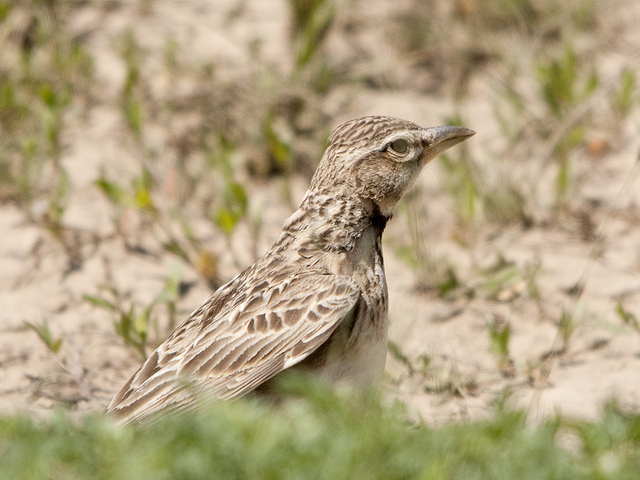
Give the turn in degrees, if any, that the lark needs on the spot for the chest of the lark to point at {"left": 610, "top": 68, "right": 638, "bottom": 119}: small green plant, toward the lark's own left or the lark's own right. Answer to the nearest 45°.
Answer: approximately 45° to the lark's own left

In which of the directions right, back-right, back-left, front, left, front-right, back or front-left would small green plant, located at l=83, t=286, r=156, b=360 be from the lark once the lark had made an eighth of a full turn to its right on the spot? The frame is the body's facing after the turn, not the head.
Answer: back

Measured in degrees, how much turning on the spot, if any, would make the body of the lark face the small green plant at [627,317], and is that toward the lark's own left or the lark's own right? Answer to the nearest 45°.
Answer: approximately 45° to the lark's own left

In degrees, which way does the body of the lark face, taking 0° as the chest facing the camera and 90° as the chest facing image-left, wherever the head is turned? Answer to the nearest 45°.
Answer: approximately 270°

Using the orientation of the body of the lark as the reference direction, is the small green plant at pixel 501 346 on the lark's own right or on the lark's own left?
on the lark's own left
